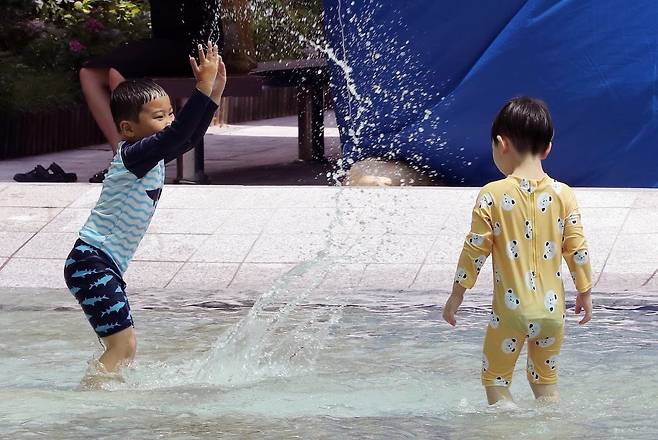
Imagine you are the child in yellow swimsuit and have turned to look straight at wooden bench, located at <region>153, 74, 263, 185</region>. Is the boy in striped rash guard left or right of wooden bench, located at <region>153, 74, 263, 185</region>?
left

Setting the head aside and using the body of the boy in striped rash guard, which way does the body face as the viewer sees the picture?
to the viewer's right

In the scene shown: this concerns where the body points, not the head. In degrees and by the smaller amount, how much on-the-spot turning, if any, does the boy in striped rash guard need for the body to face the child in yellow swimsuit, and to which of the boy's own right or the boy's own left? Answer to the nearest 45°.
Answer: approximately 45° to the boy's own right

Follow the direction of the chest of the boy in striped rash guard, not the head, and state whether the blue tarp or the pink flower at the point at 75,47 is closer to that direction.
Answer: the blue tarp
